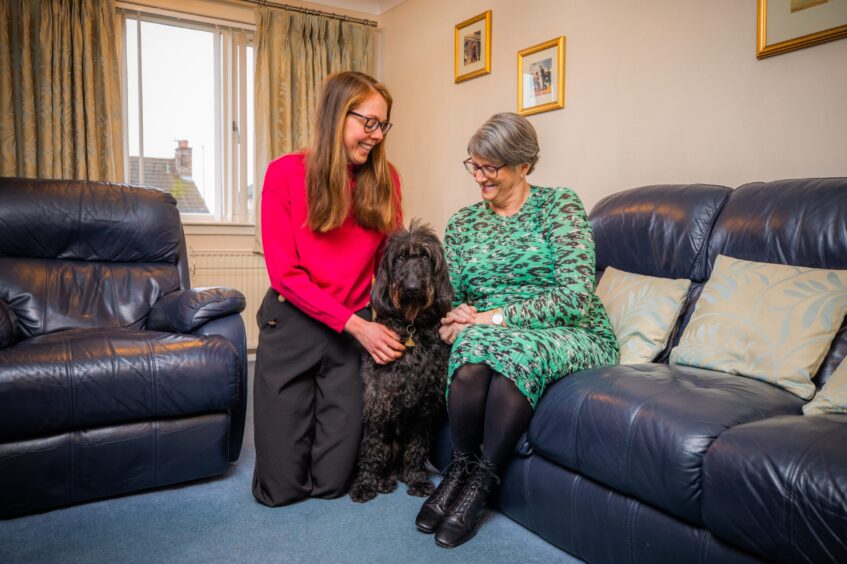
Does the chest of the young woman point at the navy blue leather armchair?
no

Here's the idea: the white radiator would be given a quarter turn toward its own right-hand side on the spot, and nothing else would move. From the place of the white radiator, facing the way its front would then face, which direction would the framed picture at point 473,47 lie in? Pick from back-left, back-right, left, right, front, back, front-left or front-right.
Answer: back-left

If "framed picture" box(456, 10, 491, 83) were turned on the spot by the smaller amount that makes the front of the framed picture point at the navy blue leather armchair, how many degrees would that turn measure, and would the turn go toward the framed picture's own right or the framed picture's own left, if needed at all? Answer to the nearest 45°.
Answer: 0° — it already faces it

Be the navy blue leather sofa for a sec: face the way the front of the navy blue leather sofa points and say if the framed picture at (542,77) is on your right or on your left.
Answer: on your right

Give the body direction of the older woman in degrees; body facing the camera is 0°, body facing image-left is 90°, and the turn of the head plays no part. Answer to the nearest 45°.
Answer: approximately 45°

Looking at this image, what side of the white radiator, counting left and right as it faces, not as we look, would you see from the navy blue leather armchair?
front

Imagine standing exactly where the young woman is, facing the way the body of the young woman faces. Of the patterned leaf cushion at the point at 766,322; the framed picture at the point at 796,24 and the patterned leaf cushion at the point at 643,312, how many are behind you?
0

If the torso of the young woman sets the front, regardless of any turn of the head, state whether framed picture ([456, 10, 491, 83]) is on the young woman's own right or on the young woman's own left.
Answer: on the young woman's own left

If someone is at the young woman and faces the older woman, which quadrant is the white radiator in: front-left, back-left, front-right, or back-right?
back-left

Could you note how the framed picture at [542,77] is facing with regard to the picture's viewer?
facing the viewer and to the left of the viewer

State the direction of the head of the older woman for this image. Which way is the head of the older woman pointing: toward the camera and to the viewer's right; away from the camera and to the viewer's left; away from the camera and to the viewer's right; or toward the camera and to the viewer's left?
toward the camera and to the viewer's left

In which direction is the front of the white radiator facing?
toward the camera

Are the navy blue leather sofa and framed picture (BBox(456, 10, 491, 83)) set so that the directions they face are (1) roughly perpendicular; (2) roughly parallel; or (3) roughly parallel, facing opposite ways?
roughly parallel

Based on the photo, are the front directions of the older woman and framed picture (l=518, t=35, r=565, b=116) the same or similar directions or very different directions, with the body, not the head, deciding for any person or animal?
same or similar directions

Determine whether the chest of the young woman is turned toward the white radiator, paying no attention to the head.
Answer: no

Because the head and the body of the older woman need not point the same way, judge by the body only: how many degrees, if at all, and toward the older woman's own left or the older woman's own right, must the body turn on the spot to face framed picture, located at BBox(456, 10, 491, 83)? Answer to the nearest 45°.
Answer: approximately 135° to the older woman's own right

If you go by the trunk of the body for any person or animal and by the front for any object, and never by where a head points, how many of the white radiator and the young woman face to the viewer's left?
0

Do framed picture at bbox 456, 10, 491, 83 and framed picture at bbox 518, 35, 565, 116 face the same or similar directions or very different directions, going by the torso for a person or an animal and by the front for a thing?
same or similar directions

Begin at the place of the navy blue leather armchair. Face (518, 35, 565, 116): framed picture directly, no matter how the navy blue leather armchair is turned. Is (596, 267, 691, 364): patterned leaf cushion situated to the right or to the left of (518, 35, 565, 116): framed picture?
right
